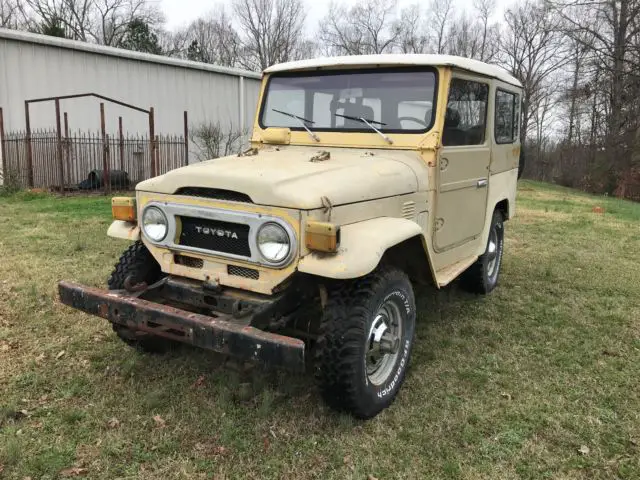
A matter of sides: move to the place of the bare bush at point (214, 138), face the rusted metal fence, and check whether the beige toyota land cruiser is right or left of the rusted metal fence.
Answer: left

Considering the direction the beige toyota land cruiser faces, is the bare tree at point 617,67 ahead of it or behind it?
behind

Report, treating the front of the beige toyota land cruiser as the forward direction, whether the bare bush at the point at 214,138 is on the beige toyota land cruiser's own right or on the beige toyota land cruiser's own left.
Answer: on the beige toyota land cruiser's own right

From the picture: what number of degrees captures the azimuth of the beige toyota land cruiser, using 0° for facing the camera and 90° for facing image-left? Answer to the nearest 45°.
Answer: approximately 45°

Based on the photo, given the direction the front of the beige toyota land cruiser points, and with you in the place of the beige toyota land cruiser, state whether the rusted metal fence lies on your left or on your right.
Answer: on your right

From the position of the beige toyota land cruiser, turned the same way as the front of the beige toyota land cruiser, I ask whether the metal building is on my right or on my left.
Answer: on my right
